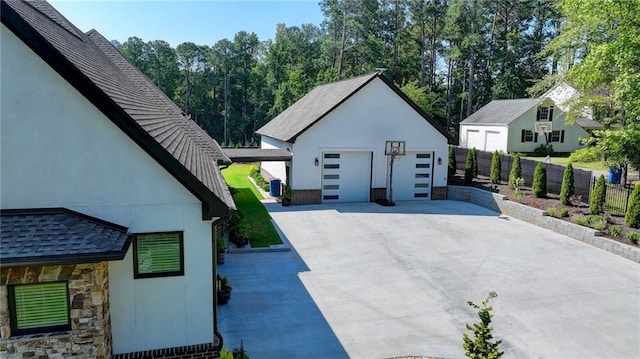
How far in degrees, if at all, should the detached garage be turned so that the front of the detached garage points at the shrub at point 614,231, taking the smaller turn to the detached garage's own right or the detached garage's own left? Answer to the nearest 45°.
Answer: approximately 45° to the detached garage's own left

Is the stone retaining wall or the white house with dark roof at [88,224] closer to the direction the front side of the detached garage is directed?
the white house with dark roof

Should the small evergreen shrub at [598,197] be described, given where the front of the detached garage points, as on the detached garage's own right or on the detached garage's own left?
on the detached garage's own left

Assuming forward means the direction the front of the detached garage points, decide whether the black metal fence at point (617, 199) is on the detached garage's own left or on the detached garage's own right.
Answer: on the detached garage's own left

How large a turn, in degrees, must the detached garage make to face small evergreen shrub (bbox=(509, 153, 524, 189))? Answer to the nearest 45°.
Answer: approximately 90° to its left

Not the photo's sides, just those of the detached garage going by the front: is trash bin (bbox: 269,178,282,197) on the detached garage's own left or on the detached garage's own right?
on the detached garage's own right

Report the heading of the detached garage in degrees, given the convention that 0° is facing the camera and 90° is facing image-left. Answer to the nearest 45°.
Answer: approximately 0°

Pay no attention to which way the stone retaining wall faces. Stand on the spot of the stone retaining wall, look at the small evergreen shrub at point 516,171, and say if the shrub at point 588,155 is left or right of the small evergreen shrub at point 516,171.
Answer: right

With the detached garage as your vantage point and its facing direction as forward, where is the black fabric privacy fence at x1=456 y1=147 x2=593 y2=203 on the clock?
The black fabric privacy fence is roughly at 9 o'clock from the detached garage.

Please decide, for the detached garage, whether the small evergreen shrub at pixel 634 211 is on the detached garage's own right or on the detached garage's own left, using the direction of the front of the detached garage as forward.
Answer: on the detached garage's own left

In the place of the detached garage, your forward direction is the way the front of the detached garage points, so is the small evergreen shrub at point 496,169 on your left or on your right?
on your left
